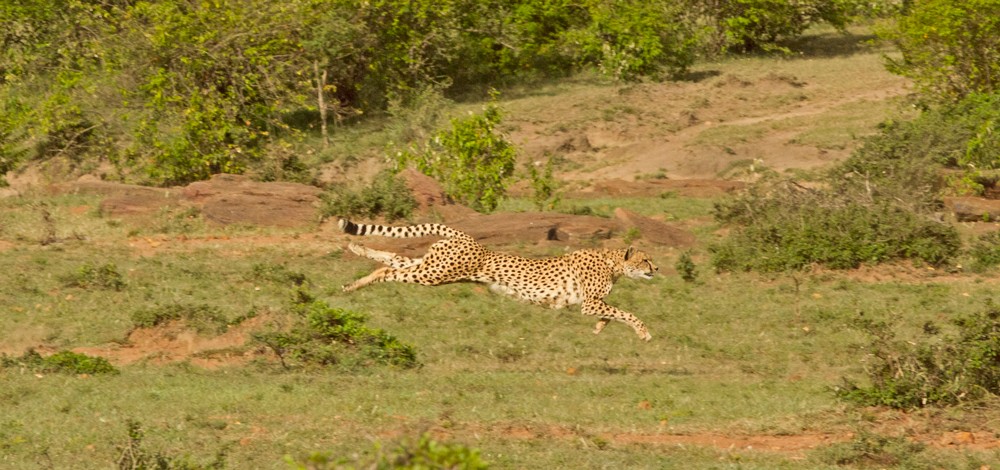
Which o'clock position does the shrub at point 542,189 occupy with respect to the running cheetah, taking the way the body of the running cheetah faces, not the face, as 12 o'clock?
The shrub is roughly at 9 o'clock from the running cheetah.

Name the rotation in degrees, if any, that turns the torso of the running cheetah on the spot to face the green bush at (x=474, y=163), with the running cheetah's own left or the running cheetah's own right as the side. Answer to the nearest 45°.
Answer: approximately 90° to the running cheetah's own left

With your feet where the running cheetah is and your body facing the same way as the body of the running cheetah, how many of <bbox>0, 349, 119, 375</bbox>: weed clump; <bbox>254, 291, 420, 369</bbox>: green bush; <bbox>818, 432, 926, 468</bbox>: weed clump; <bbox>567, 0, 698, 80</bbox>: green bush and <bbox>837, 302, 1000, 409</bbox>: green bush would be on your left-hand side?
1

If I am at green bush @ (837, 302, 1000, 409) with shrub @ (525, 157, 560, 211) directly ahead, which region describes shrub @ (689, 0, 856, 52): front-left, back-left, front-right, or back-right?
front-right

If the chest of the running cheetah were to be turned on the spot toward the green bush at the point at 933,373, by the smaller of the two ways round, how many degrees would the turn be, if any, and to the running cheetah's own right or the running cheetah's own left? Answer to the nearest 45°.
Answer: approximately 45° to the running cheetah's own right

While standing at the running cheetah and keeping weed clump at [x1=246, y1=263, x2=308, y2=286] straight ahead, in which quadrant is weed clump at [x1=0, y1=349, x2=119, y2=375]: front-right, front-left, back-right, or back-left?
front-left

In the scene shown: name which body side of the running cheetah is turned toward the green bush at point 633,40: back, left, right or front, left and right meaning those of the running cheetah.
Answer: left

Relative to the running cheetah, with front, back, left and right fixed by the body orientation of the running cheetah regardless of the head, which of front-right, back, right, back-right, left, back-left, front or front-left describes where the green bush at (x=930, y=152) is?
front-left

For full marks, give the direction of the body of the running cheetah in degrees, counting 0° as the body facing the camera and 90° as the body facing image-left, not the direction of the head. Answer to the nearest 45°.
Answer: approximately 270°

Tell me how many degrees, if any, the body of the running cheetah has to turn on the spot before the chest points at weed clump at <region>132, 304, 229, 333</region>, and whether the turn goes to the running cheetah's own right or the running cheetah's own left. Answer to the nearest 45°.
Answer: approximately 135° to the running cheetah's own right

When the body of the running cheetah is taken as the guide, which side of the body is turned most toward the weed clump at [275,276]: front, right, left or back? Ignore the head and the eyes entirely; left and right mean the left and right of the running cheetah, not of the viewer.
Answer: back

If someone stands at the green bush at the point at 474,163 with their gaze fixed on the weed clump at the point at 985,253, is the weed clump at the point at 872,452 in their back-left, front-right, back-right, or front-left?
front-right

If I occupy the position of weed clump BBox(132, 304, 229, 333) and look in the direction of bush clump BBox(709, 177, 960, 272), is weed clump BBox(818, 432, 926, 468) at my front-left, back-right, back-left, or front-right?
front-right

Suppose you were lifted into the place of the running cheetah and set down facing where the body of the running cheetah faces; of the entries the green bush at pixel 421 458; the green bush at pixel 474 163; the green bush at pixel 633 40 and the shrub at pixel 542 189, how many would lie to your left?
3

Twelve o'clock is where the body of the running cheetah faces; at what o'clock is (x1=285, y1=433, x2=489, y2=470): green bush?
The green bush is roughly at 3 o'clock from the running cheetah.

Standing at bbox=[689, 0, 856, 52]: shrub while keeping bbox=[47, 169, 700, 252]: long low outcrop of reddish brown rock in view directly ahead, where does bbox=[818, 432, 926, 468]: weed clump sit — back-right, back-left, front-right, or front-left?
front-left

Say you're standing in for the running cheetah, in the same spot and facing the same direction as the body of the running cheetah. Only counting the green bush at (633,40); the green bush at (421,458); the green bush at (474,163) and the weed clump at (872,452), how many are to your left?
2
